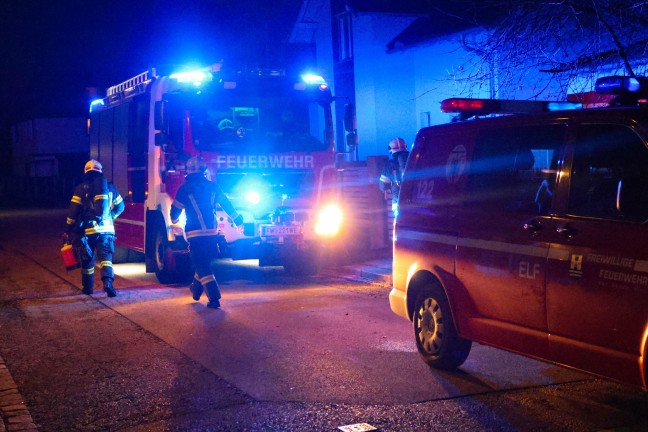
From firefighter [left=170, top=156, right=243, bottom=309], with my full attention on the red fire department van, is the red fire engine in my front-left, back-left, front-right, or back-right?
back-left

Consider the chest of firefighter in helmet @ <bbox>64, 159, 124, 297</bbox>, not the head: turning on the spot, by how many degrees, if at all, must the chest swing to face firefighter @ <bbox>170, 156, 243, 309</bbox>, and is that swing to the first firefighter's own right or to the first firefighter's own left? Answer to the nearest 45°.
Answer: approximately 135° to the first firefighter's own right

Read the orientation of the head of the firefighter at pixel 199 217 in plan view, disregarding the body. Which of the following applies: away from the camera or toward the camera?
away from the camera

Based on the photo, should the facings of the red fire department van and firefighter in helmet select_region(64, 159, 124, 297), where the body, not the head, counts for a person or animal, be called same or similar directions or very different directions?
very different directions

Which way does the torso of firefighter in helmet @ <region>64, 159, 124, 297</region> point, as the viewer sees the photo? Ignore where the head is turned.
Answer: away from the camera

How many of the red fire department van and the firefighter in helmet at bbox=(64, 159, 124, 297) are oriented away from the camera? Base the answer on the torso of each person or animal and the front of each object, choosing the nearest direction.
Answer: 1

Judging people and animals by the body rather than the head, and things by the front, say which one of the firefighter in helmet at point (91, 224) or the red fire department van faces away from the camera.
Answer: the firefighter in helmet

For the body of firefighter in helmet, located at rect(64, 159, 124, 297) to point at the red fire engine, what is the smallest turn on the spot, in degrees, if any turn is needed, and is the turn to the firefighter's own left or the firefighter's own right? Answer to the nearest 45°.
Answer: approximately 90° to the firefighter's own right

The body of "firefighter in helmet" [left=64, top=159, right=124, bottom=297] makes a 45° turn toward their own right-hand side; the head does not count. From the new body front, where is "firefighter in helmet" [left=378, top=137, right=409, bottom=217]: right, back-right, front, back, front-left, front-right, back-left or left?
front-right
